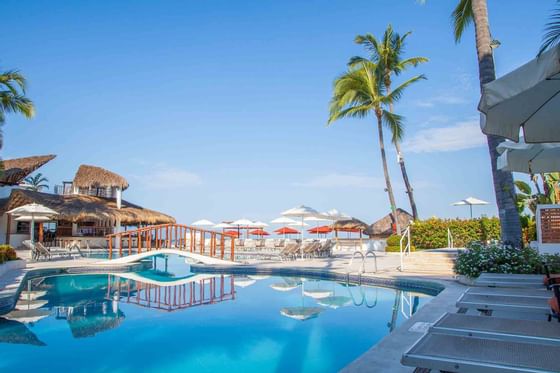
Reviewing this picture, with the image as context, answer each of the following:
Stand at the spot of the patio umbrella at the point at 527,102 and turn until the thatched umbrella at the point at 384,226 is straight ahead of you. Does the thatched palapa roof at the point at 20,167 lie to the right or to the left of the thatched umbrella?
left

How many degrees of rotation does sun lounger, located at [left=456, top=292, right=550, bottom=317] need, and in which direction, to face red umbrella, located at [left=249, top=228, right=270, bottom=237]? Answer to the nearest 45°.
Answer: approximately 45° to its right

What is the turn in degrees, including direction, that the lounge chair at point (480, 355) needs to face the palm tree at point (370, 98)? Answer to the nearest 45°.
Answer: approximately 90° to its right

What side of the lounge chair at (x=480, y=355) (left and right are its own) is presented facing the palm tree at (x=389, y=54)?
right

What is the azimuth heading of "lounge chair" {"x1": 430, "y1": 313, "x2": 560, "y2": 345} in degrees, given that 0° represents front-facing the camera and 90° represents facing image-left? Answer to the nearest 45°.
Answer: approximately 90°

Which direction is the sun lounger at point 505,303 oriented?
to the viewer's left

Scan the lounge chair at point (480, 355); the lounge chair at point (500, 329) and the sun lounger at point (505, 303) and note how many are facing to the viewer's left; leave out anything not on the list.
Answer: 3

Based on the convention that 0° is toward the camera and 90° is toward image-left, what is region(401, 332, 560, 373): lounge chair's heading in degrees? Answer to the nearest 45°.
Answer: approximately 90°

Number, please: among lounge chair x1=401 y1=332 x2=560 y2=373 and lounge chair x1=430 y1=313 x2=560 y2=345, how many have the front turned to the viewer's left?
2

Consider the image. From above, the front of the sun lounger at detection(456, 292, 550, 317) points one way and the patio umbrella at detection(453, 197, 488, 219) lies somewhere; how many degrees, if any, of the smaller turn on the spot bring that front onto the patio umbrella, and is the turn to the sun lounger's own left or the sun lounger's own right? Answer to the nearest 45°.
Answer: approximately 90° to the sun lounger's own right

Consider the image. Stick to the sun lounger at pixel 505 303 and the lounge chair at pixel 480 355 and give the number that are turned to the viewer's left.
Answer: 2

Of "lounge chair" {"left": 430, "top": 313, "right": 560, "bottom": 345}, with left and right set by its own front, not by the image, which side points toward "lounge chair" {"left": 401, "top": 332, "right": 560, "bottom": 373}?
left

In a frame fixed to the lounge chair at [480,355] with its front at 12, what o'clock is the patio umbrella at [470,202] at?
The patio umbrella is roughly at 3 o'clock from the lounge chair.

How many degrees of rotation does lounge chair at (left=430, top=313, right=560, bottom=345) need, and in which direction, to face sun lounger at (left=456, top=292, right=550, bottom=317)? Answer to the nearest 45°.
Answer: approximately 90° to its right
